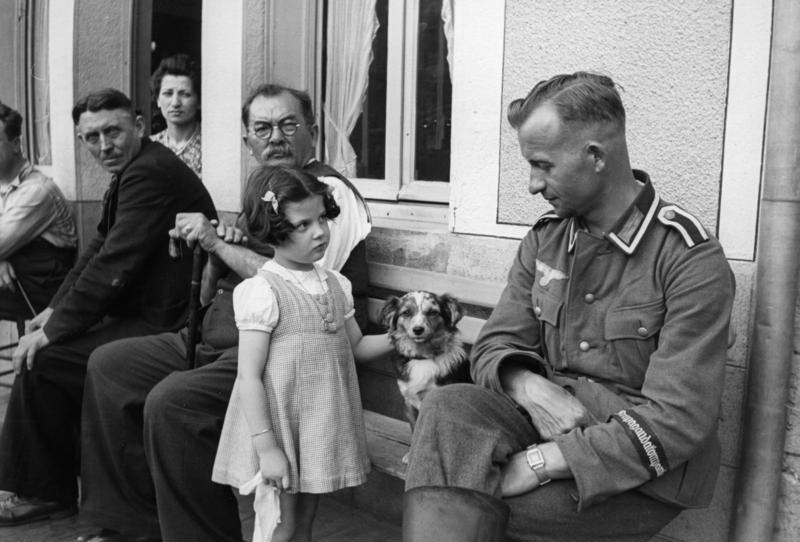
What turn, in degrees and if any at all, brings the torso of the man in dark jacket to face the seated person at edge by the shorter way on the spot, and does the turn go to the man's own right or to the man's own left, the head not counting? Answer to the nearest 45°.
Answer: approximately 90° to the man's own right

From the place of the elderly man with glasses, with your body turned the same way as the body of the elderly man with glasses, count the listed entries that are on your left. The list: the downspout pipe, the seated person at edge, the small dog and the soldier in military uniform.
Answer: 3

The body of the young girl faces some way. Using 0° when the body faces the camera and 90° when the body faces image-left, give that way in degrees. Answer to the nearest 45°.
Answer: approximately 315°

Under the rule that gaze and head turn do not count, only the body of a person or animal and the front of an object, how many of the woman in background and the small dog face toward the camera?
2

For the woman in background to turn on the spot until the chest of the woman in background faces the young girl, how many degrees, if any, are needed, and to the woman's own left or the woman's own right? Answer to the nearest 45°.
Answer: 0° — they already face them

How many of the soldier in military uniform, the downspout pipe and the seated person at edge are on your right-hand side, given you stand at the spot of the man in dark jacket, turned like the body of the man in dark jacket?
1
